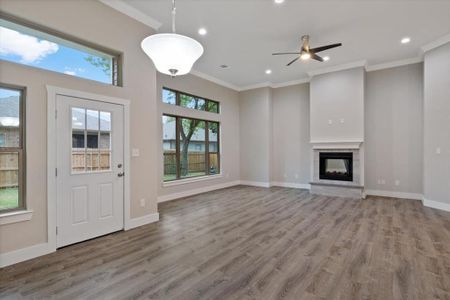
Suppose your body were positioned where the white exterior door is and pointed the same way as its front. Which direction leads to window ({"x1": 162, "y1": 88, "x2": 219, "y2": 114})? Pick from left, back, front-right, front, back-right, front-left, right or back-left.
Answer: left

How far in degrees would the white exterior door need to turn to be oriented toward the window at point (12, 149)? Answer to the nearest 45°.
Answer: approximately 135° to its right

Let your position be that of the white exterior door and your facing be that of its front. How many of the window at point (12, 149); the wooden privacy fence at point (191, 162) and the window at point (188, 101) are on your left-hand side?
2

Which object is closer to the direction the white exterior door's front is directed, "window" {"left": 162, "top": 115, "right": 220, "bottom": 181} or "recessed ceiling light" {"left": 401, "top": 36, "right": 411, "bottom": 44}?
the recessed ceiling light

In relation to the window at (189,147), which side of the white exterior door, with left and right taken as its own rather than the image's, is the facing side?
left

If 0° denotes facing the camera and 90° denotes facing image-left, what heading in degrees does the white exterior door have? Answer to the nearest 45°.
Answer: approximately 315°
